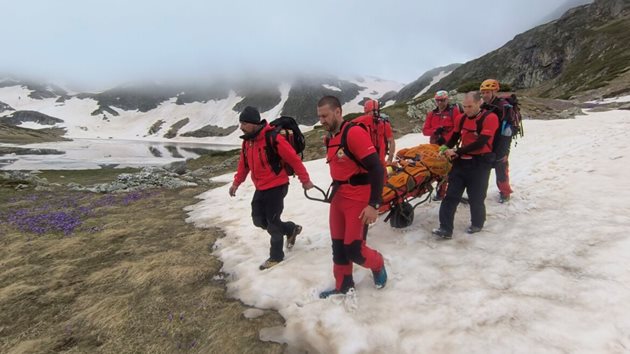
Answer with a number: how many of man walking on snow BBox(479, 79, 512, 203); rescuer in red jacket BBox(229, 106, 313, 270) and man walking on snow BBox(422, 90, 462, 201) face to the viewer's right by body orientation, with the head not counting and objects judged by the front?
0

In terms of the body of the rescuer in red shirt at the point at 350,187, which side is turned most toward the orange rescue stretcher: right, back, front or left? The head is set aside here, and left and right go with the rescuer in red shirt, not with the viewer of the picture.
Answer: back

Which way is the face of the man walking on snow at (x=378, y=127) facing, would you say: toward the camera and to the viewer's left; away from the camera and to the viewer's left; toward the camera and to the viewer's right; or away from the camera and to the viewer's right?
toward the camera and to the viewer's left

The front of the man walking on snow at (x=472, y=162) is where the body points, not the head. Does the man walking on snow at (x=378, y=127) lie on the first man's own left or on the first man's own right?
on the first man's own right

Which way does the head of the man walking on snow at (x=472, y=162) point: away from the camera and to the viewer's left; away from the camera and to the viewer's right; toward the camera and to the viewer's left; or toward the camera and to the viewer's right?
toward the camera and to the viewer's left

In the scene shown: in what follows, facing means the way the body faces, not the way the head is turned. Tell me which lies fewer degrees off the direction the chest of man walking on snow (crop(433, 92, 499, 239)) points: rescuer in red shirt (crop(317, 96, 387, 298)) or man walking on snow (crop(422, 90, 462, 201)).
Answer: the rescuer in red shirt

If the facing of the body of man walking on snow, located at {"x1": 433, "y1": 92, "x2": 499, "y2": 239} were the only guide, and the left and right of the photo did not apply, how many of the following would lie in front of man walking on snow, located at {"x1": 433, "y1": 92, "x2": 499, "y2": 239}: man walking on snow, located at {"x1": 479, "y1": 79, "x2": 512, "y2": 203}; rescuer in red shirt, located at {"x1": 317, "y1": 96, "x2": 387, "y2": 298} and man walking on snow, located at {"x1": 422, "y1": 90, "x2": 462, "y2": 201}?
1

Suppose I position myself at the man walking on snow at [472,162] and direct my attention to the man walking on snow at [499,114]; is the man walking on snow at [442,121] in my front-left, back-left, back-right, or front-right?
front-left

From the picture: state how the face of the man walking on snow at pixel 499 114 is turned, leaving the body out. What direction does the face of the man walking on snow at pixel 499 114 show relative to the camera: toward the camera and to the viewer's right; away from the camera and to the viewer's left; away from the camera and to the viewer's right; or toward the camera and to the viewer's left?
toward the camera and to the viewer's left

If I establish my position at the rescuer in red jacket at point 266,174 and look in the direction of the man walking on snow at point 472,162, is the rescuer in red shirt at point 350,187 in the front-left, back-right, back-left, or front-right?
front-right

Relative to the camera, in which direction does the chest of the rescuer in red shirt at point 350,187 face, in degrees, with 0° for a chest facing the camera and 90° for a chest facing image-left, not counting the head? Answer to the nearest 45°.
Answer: approximately 45°

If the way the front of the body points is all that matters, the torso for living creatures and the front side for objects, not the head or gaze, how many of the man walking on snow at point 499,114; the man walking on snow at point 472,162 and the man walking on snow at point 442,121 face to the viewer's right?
0

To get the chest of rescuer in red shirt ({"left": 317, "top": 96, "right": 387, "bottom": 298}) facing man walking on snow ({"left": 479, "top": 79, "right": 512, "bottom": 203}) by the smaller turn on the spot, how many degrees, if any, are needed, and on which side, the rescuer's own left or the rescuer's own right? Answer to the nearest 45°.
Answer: approximately 180°

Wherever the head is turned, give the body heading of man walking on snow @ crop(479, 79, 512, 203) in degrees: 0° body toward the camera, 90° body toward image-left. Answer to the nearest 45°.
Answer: approximately 45°

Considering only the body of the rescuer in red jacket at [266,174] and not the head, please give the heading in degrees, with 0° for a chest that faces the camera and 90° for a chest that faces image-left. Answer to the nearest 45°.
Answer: approximately 45°

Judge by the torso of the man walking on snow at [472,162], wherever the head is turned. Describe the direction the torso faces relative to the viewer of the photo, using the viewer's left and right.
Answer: facing the viewer and to the left of the viewer

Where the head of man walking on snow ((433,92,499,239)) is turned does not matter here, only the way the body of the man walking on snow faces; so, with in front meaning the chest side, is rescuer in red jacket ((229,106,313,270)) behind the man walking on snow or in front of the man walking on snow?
in front

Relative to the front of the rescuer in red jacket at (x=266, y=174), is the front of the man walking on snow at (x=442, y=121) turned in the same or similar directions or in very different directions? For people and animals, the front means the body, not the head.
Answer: same or similar directions
